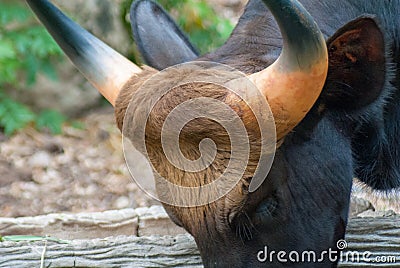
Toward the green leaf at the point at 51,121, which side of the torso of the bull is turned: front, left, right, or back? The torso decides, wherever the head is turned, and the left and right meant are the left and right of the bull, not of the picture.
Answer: right

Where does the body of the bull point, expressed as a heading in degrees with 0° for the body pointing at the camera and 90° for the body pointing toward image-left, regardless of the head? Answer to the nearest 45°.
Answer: approximately 45°
